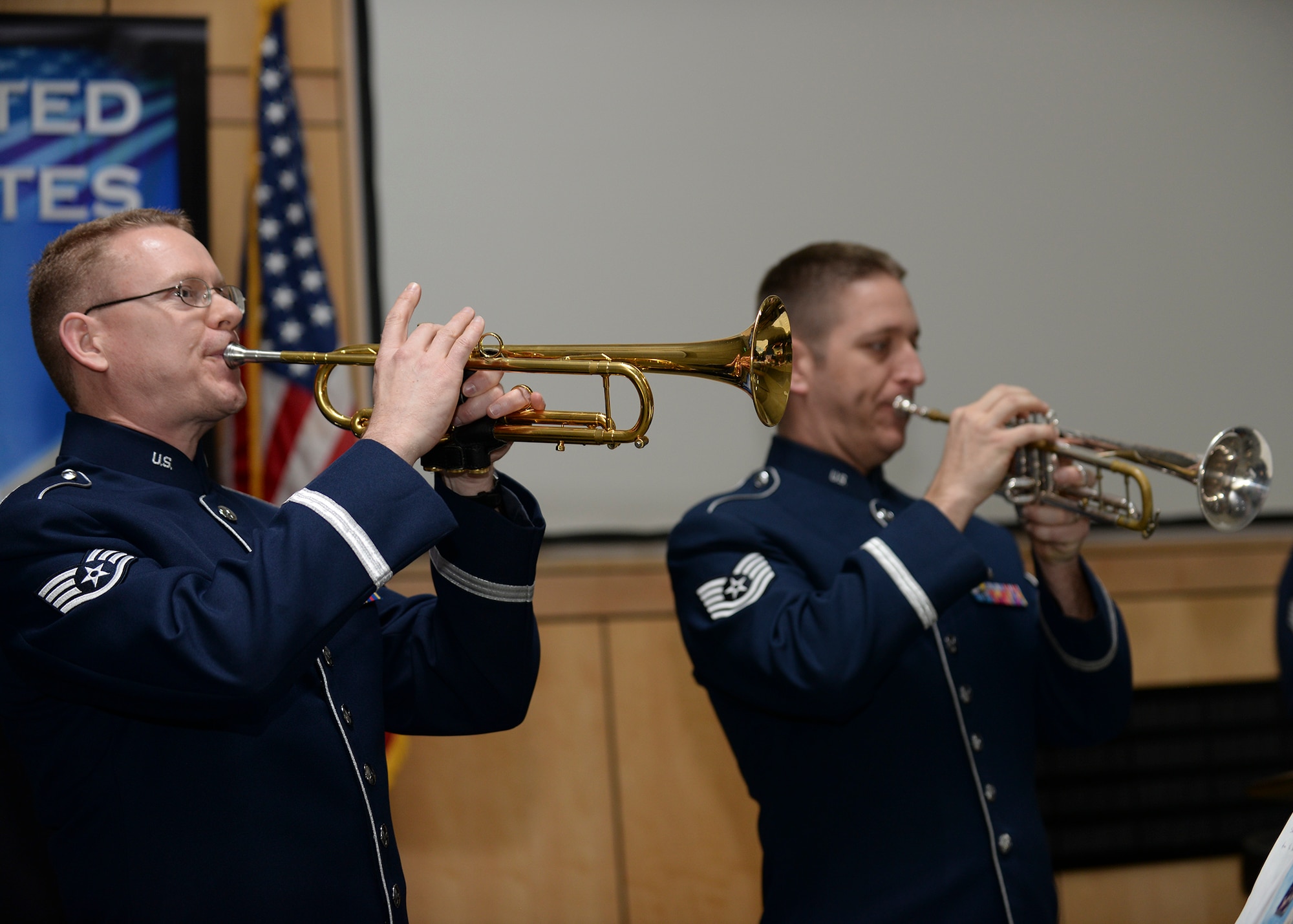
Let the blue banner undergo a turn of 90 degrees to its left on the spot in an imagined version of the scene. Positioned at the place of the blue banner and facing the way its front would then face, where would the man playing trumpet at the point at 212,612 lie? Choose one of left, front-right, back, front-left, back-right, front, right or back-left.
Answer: right

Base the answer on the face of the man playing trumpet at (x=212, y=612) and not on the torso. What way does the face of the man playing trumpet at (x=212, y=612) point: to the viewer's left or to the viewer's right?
to the viewer's right

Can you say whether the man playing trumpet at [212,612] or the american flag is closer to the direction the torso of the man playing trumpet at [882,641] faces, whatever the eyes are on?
the man playing trumpet

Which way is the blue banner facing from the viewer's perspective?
toward the camera

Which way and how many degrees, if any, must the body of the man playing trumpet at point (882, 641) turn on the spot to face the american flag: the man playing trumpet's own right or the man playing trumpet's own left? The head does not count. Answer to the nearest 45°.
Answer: approximately 180°
